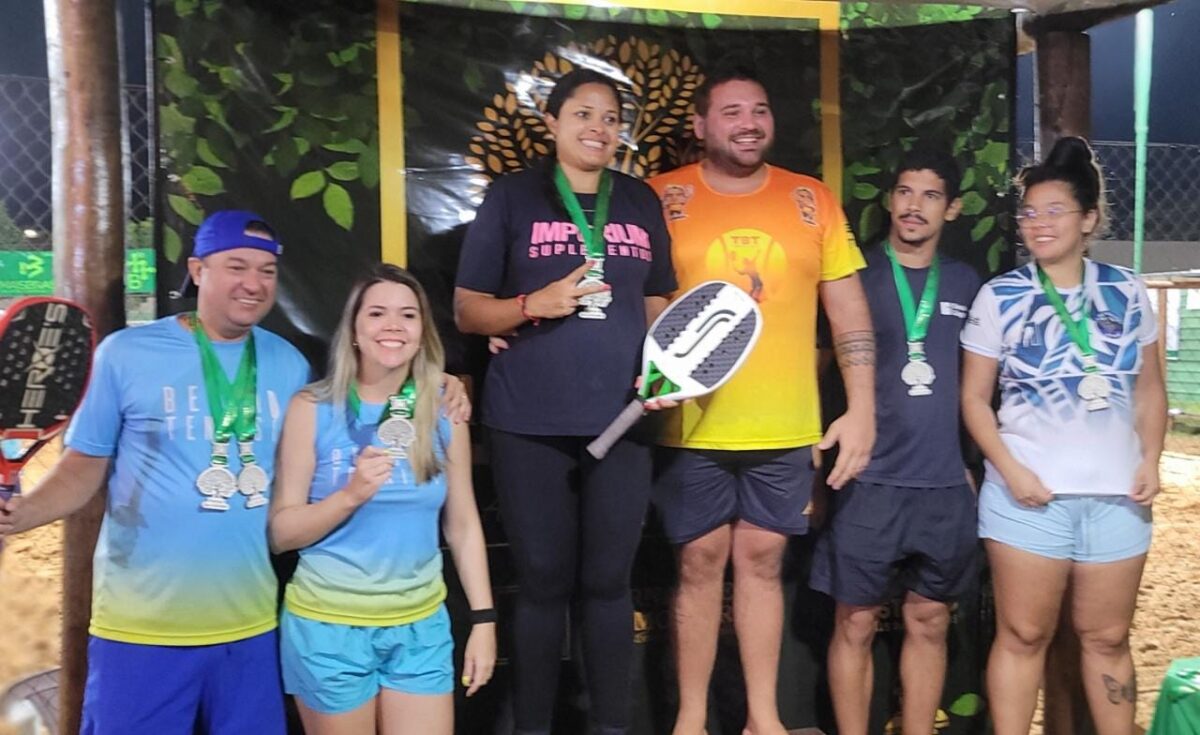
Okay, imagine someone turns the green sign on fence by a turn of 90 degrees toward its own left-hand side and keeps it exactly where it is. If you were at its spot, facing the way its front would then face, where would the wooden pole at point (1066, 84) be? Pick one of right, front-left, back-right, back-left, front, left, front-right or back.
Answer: front-right

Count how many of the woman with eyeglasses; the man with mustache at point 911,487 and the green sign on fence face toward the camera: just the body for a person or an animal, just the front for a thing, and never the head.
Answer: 3

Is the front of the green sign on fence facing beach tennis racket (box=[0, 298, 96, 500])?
yes

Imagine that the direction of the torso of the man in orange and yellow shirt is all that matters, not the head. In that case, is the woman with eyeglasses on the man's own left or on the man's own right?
on the man's own left

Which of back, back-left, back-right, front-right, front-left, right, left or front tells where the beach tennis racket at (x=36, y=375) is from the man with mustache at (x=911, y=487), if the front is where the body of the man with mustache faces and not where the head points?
front-right

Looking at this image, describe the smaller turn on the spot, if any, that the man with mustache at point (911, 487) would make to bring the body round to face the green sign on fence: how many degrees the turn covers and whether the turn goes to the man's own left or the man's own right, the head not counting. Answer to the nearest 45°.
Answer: approximately 90° to the man's own right

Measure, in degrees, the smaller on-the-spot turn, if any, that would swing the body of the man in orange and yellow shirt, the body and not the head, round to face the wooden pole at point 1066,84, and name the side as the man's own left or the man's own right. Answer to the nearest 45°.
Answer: approximately 135° to the man's own left

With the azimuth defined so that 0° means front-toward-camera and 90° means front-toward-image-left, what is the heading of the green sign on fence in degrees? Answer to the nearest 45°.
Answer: approximately 0°

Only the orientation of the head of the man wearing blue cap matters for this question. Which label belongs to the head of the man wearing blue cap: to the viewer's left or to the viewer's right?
to the viewer's right

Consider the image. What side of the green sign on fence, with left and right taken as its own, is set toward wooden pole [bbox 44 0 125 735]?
front

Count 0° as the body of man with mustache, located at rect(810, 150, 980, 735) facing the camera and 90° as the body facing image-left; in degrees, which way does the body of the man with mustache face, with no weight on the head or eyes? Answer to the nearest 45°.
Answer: approximately 0°
